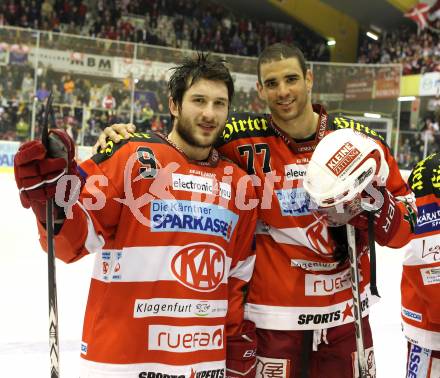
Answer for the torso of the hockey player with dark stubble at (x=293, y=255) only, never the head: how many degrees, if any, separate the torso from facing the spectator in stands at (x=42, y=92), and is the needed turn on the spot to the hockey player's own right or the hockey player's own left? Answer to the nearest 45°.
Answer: approximately 135° to the hockey player's own right

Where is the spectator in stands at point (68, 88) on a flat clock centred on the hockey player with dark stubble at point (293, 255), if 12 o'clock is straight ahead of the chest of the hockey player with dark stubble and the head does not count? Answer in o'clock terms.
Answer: The spectator in stands is roughly at 5 o'clock from the hockey player with dark stubble.

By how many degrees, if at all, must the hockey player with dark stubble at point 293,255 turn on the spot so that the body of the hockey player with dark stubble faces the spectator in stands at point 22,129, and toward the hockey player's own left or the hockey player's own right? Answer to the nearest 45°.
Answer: approximately 135° to the hockey player's own right

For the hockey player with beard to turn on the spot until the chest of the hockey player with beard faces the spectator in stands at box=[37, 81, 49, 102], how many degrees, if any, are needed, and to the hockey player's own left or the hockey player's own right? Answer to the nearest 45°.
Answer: approximately 135° to the hockey player's own left

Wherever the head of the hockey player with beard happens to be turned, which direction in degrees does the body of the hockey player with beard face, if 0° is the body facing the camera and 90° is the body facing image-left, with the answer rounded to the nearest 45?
approximately 315°

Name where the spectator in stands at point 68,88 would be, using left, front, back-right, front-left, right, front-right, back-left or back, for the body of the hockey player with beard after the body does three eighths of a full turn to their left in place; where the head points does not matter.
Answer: front

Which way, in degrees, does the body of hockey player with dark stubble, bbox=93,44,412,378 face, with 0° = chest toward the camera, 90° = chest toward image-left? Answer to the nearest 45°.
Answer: approximately 0°

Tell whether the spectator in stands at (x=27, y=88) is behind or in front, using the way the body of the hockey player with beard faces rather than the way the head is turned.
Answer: behind

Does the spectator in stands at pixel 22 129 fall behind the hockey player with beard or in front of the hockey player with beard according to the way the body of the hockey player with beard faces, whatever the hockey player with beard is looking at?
behind
